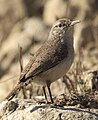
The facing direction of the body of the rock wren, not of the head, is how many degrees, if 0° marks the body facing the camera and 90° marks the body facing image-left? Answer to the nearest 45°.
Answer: approximately 270°
